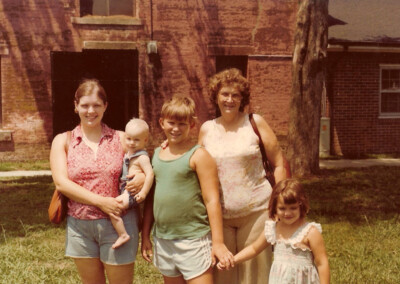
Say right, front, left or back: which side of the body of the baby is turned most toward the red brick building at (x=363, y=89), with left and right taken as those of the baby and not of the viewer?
back

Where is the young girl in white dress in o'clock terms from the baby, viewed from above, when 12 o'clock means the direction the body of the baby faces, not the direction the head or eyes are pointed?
The young girl in white dress is roughly at 8 o'clock from the baby.

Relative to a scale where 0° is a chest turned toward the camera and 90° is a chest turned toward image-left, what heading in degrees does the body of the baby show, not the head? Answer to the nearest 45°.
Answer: approximately 45°

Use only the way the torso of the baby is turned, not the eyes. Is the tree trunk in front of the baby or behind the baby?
behind

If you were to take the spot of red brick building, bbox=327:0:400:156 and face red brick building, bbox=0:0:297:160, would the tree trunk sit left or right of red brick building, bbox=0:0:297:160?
left

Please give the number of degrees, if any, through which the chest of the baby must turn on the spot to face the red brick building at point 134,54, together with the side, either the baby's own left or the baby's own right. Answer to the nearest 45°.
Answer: approximately 135° to the baby's own right
